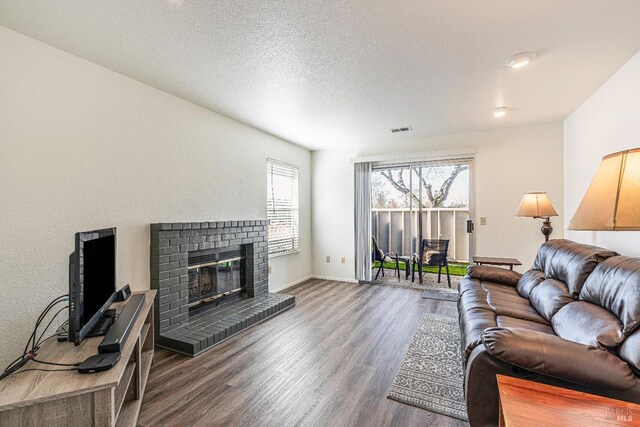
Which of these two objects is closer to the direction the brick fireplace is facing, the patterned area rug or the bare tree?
the patterned area rug

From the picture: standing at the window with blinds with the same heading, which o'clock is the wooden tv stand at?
The wooden tv stand is roughly at 2 o'clock from the window with blinds.

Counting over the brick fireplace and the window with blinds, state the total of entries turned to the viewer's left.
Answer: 0

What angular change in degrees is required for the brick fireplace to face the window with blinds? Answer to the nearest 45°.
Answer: approximately 90° to its left

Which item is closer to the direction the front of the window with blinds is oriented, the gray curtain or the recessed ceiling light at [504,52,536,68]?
the recessed ceiling light

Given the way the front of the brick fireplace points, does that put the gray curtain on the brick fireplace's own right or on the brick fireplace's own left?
on the brick fireplace's own left

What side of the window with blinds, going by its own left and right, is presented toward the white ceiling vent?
front

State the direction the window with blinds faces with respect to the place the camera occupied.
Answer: facing the viewer and to the right of the viewer

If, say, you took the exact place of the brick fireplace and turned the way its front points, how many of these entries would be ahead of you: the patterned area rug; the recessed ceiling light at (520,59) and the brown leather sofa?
3

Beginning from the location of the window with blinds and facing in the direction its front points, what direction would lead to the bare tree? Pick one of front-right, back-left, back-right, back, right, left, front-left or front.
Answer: front-left

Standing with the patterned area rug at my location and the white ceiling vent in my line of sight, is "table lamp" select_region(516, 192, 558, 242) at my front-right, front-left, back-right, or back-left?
front-right

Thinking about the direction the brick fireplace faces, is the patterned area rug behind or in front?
in front

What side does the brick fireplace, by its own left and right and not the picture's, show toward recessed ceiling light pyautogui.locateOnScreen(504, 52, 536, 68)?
front

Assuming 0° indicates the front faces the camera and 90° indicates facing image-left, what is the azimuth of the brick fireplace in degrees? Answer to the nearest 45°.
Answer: approximately 315°

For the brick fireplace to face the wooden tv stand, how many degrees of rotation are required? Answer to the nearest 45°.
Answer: approximately 45° to its right

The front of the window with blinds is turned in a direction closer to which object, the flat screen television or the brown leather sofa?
the brown leather sofa
